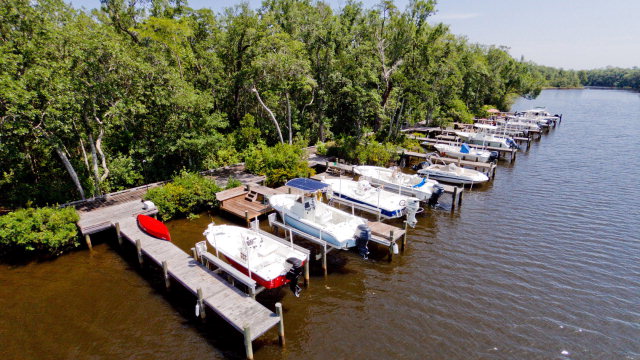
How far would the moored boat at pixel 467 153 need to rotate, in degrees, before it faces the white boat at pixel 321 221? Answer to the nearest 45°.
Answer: approximately 135° to its left

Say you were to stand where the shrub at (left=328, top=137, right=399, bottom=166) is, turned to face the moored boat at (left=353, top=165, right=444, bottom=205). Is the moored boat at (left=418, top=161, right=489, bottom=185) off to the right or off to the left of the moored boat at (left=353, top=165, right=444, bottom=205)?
left

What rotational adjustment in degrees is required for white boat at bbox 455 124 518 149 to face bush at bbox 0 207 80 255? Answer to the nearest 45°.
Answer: approximately 90° to its left

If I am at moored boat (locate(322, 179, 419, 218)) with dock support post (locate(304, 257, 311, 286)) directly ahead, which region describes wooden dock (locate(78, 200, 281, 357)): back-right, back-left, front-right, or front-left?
front-right

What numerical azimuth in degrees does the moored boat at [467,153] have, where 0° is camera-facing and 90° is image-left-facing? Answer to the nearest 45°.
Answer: approximately 135°

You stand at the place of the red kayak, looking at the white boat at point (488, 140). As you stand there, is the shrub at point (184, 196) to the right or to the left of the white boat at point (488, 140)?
left

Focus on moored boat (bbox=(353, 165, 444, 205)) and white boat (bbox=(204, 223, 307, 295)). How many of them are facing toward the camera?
0

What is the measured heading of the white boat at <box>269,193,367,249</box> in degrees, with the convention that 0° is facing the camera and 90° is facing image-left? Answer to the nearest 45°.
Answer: approximately 135°

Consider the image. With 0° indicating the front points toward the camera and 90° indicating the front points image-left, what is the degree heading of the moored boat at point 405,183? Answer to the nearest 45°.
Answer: approximately 135°

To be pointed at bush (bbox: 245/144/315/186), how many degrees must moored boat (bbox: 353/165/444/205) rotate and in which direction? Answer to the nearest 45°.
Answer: approximately 45° to its left

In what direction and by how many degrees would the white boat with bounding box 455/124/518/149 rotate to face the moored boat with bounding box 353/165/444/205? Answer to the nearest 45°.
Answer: approximately 135° to its left

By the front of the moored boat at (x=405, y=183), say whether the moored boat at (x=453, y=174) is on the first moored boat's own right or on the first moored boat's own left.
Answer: on the first moored boat's own right

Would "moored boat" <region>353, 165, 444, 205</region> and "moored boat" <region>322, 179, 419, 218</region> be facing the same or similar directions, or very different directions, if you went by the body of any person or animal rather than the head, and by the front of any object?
same or similar directions

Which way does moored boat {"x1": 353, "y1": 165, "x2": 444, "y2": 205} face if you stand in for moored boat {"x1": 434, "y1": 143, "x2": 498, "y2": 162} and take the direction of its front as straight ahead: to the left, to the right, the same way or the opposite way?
the same way

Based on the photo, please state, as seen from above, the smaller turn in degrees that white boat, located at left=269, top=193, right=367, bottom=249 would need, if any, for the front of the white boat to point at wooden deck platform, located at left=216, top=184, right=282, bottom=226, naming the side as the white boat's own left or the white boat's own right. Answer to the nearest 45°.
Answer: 0° — it already faces it

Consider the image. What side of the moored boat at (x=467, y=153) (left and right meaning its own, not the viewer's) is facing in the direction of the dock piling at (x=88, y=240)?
left

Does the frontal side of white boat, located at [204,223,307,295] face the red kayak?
yes

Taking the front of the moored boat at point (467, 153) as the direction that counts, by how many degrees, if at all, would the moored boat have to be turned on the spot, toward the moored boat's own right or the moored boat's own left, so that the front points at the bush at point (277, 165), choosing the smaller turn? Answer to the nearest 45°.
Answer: approximately 90° to the moored boat's own left

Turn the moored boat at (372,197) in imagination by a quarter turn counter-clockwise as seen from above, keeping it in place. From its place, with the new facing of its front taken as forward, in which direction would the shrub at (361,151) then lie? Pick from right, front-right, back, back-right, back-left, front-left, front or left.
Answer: back-right

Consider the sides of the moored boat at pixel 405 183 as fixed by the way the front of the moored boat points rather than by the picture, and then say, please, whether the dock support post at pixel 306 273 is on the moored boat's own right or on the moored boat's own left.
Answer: on the moored boat's own left
